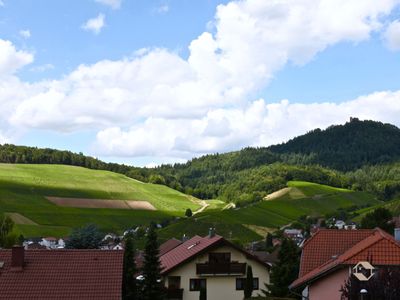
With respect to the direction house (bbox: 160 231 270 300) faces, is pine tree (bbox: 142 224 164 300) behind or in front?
in front

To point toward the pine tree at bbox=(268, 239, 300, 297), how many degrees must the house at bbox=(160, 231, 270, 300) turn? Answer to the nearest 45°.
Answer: approximately 45° to its left

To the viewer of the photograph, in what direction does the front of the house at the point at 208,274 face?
facing the viewer

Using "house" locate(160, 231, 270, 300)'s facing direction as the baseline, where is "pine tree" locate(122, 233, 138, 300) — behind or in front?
in front

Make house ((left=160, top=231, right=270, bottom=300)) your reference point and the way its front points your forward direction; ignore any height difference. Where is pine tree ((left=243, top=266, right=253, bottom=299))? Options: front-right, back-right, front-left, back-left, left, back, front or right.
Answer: left

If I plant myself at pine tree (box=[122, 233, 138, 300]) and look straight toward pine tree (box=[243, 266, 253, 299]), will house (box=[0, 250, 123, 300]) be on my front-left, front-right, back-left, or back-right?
back-right

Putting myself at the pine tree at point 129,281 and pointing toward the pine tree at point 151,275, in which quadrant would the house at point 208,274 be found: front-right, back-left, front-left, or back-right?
front-left

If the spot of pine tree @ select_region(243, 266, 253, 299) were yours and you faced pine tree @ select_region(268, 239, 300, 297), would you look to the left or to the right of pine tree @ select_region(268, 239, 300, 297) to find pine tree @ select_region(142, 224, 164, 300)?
right
